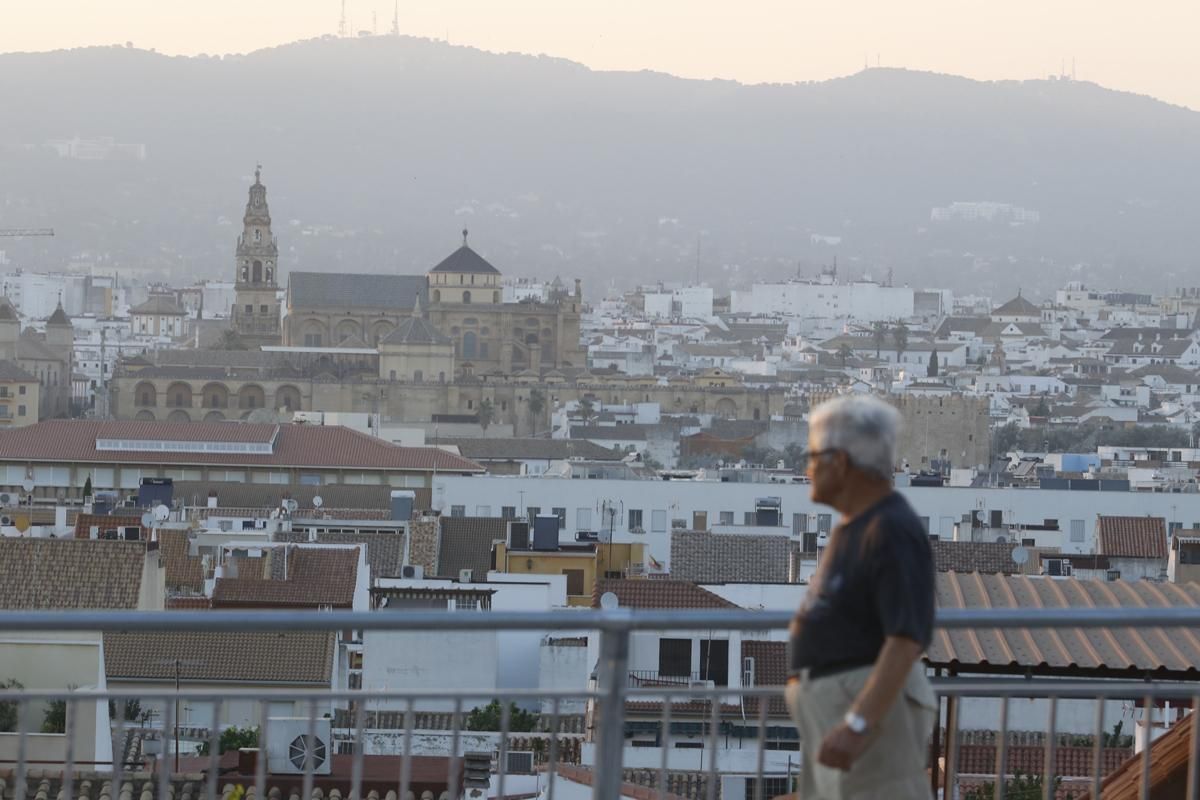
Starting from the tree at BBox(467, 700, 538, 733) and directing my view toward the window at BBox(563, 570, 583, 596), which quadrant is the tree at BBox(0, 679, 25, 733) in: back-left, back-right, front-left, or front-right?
back-left

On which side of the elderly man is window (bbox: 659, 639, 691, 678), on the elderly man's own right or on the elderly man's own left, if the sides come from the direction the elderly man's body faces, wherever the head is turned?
on the elderly man's own right

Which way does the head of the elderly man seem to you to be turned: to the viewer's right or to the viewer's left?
to the viewer's left

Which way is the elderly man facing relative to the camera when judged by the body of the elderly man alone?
to the viewer's left

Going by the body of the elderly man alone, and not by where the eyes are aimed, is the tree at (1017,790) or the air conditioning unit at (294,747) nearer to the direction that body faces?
the air conditioning unit

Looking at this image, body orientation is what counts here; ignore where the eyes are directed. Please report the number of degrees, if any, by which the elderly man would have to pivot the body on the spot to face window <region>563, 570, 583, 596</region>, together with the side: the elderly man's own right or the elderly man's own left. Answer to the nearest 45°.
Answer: approximately 90° to the elderly man's own right

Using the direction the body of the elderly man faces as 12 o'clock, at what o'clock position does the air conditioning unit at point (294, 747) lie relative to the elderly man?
The air conditioning unit is roughly at 2 o'clock from the elderly man.

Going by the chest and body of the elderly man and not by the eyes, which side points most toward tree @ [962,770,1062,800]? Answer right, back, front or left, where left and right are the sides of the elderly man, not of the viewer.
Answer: right

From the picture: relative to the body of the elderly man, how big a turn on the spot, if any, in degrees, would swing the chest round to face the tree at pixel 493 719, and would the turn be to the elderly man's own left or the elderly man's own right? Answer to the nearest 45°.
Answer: approximately 90° to the elderly man's own right

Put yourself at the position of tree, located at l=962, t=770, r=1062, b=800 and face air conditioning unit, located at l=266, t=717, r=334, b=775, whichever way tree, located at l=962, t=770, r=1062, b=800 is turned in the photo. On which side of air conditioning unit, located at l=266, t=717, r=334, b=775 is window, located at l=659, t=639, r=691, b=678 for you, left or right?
right

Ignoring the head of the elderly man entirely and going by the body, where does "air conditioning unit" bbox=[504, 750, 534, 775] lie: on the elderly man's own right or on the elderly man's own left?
on the elderly man's own right
